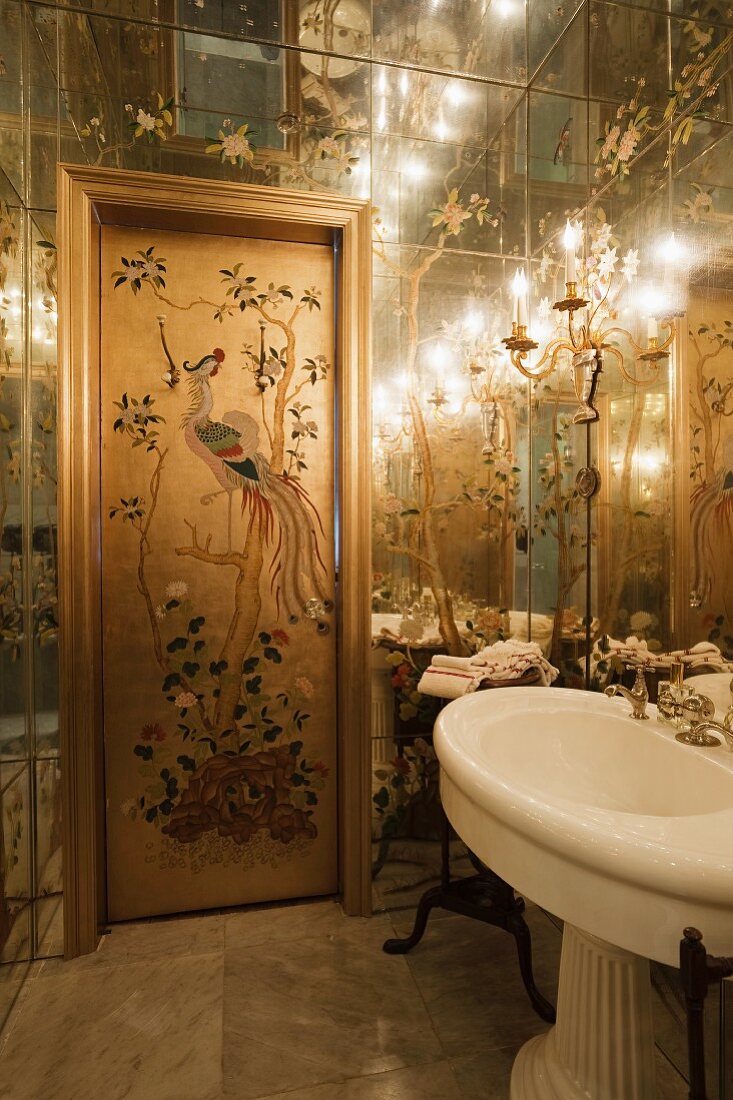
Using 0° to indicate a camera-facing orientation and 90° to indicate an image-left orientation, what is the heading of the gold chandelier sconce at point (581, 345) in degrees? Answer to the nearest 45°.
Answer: approximately 45°
